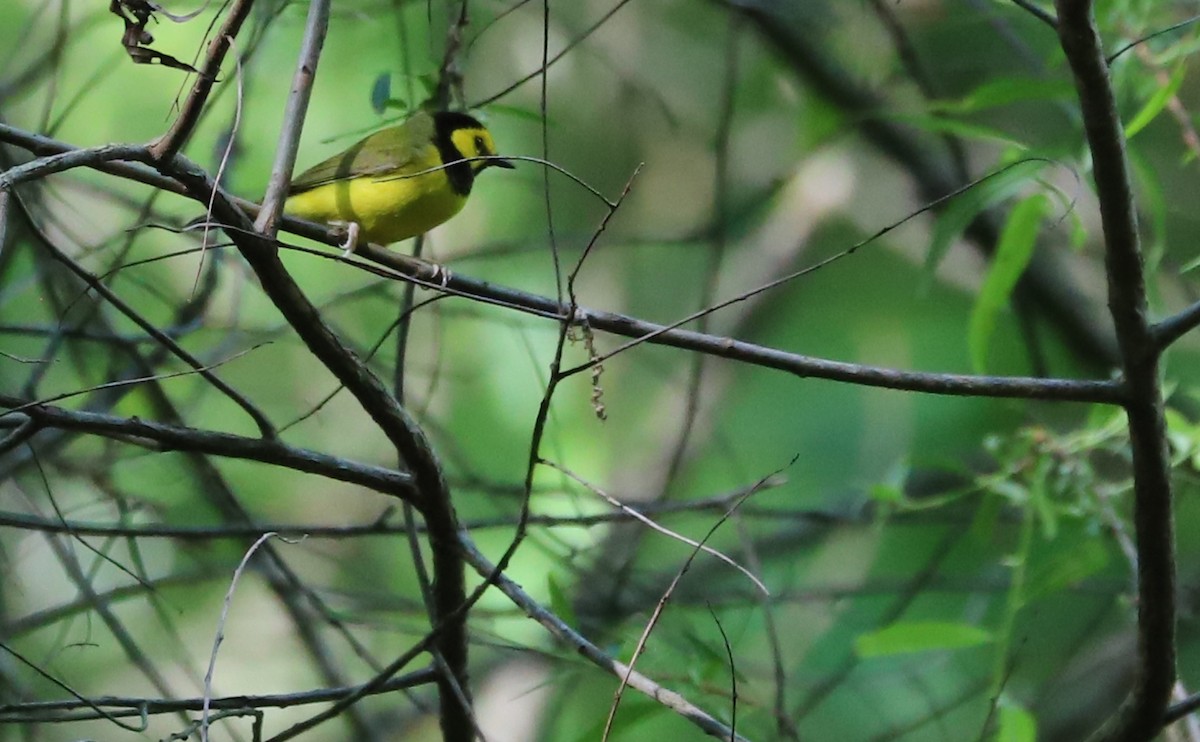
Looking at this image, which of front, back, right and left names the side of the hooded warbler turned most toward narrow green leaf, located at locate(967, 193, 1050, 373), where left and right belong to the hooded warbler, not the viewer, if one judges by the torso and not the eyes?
front

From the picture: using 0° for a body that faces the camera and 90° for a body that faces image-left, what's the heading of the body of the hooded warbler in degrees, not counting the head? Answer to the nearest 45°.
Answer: approximately 270°
